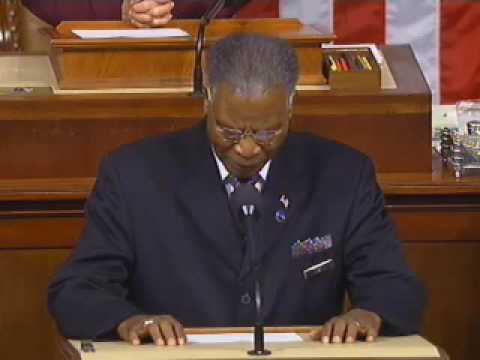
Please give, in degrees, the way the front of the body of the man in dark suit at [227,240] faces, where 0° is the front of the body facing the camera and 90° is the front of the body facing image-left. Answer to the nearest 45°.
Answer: approximately 0°

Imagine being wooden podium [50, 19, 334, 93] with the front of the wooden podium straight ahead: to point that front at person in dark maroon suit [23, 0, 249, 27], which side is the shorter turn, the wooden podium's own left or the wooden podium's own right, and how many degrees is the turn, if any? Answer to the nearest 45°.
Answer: approximately 180°

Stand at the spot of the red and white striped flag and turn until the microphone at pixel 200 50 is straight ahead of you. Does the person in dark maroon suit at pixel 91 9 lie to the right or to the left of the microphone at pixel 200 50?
right

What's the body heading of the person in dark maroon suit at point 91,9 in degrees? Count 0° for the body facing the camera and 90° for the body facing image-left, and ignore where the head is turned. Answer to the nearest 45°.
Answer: approximately 0°

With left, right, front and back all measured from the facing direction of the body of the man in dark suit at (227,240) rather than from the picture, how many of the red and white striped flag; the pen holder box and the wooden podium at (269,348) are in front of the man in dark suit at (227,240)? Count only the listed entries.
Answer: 1

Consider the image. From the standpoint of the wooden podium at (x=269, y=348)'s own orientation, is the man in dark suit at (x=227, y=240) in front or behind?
behind

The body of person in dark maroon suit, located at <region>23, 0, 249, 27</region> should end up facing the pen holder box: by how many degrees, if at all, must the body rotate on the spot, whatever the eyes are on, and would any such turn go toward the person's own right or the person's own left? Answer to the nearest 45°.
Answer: approximately 45° to the person's own left
